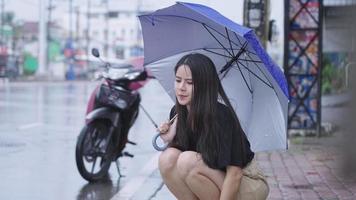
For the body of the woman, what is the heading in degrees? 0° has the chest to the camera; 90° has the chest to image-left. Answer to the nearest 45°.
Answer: approximately 45°

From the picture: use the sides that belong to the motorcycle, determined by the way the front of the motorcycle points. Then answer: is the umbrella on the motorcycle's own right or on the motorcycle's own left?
on the motorcycle's own left
